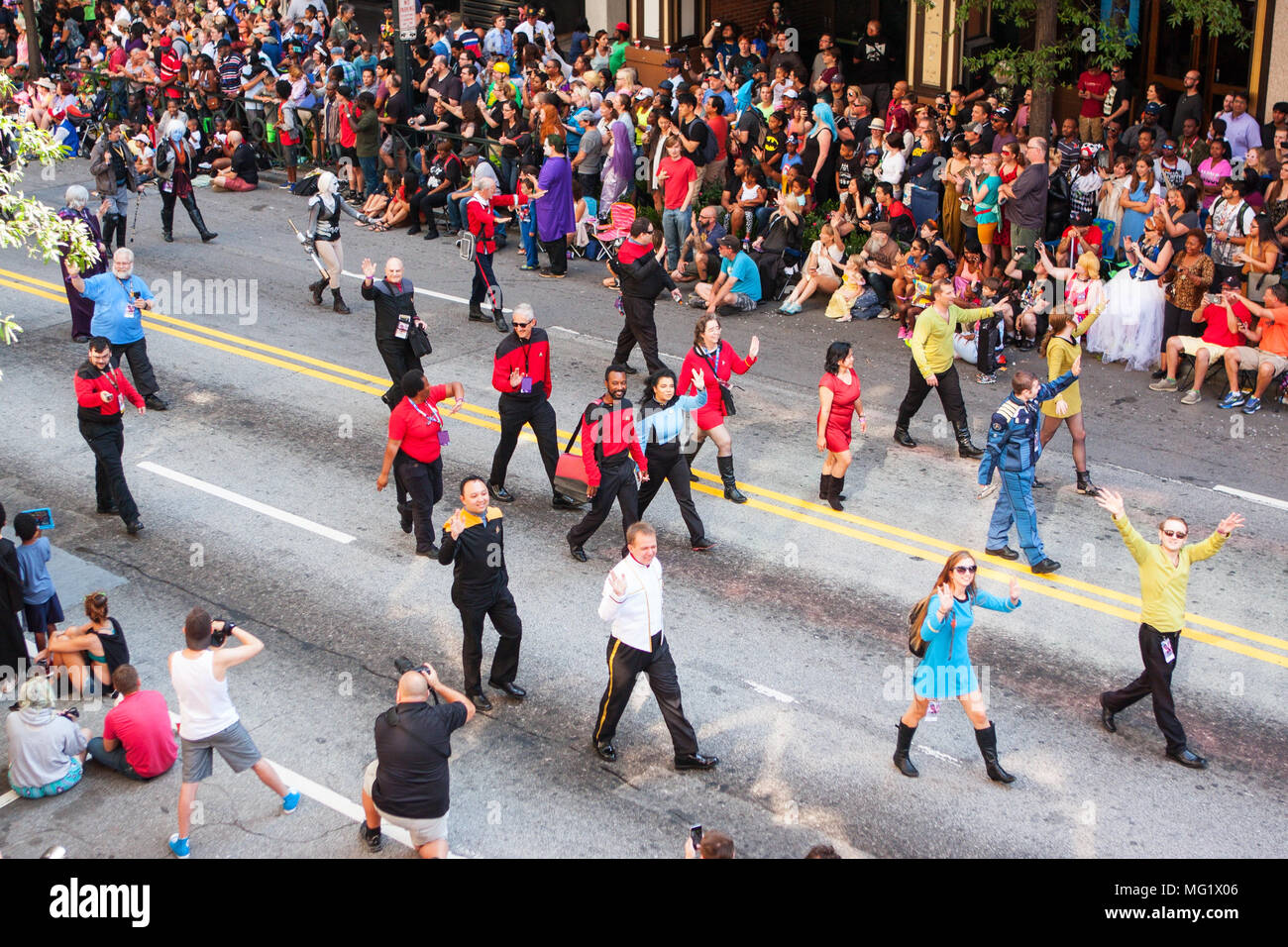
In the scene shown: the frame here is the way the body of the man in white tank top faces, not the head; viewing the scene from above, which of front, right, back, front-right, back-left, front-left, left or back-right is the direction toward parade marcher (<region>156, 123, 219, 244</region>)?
front-left

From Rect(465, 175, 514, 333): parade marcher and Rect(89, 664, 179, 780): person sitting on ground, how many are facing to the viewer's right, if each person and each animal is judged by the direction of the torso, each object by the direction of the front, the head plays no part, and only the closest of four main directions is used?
1

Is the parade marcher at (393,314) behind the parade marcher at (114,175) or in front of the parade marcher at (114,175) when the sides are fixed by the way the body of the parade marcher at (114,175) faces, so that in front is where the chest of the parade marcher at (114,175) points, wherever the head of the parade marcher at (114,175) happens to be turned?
in front

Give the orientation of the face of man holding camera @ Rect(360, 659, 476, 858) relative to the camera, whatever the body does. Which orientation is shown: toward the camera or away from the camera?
away from the camera

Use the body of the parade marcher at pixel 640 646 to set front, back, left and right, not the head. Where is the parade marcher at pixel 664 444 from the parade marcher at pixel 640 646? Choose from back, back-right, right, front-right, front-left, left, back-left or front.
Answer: back-left

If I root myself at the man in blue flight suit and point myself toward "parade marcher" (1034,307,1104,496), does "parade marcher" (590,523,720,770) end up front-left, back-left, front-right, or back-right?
back-left
